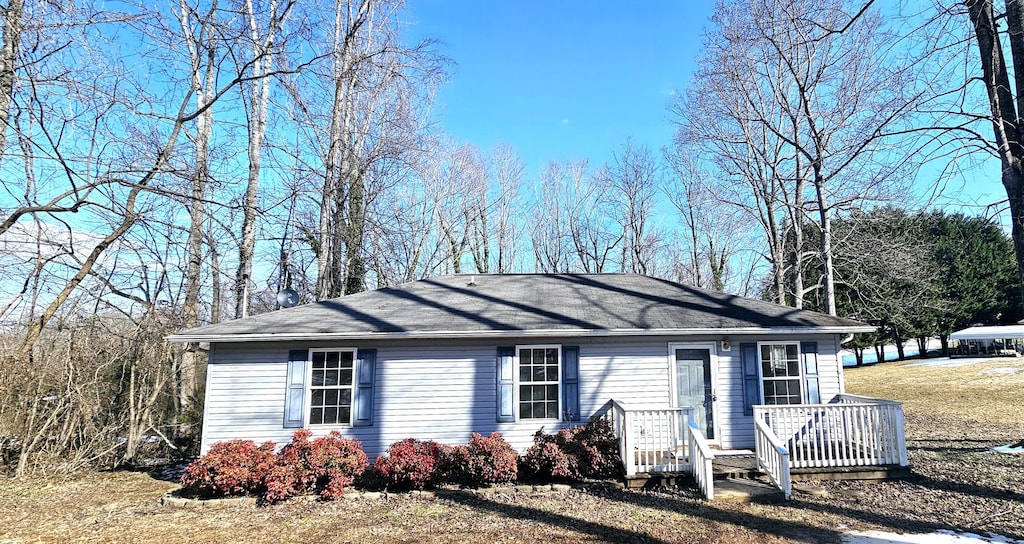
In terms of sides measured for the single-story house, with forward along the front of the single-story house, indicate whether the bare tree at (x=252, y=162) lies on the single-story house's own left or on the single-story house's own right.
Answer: on the single-story house's own right

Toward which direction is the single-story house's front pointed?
toward the camera

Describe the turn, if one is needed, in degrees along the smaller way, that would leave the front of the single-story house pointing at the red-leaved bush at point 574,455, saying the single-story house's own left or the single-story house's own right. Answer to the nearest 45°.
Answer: approximately 45° to the single-story house's own left

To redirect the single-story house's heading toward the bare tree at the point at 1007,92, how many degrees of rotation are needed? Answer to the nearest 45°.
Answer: approximately 90° to its left

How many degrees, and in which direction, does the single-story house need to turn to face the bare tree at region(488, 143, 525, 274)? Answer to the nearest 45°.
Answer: approximately 180°

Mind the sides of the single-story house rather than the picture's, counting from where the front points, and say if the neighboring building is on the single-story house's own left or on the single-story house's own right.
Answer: on the single-story house's own left
